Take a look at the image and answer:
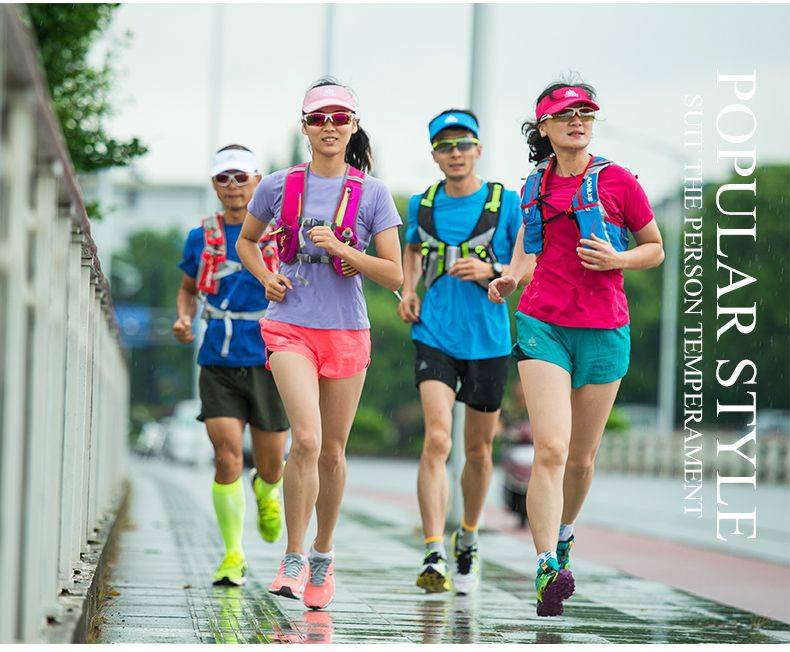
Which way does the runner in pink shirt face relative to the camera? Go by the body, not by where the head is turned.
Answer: toward the camera

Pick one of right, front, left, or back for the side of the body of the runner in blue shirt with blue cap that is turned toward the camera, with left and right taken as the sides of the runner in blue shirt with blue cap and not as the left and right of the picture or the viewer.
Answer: front

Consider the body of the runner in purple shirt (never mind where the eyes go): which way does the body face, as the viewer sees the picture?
toward the camera

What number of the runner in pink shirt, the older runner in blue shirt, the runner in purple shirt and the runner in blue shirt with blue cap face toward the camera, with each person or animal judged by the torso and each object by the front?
4

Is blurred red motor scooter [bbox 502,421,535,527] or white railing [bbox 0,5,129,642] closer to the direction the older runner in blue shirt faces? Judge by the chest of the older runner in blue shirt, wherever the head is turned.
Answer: the white railing

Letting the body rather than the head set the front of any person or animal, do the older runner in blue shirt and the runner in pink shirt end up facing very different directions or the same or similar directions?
same or similar directions

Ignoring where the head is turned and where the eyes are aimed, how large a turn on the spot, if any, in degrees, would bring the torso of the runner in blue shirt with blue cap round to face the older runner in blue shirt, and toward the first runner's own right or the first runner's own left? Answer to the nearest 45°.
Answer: approximately 90° to the first runner's own right

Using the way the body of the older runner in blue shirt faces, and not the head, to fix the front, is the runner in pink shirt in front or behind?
in front

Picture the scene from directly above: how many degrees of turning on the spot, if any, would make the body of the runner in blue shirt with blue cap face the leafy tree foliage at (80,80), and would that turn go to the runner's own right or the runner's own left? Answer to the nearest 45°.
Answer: approximately 135° to the runner's own right

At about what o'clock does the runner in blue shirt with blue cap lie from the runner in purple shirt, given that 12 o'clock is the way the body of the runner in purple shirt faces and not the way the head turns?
The runner in blue shirt with blue cap is roughly at 7 o'clock from the runner in purple shirt.

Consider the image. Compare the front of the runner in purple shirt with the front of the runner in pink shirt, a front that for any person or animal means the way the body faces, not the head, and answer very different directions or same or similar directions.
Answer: same or similar directions

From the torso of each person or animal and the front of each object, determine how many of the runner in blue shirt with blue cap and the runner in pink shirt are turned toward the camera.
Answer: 2
